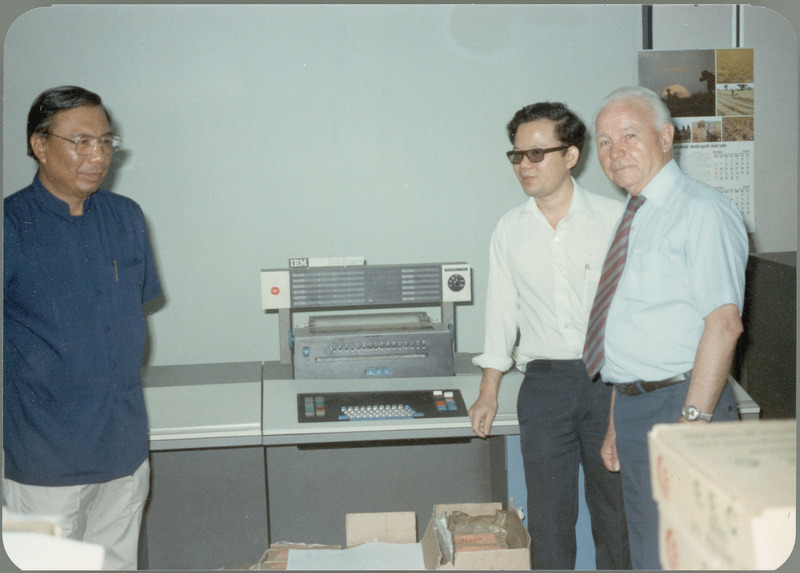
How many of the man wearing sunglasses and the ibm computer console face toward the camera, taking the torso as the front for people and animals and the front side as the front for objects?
2

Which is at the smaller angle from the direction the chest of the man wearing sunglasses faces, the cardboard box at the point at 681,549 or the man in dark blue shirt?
the cardboard box

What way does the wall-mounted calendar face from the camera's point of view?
toward the camera

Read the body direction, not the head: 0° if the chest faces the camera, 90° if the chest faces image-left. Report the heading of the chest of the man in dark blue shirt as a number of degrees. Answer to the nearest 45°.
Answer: approximately 315°

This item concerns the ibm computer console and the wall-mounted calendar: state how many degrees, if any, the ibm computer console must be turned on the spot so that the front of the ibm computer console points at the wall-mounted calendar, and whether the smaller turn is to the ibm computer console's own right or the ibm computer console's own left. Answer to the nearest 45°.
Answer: approximately 90° to the ibm computer console's own left

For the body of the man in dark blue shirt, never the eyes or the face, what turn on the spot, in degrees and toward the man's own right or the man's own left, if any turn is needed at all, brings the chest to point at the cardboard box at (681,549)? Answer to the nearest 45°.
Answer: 0° — they already face it

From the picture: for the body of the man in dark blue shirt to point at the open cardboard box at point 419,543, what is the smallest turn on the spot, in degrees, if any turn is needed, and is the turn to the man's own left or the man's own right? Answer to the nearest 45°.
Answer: approximately 45° to the man's own left

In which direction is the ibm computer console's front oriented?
toward the camera

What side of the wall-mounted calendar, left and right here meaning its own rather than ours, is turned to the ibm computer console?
right
